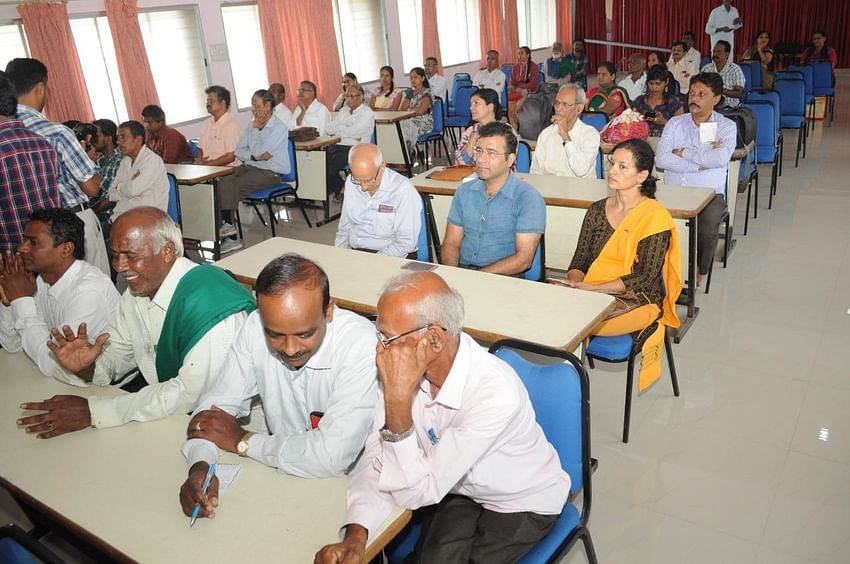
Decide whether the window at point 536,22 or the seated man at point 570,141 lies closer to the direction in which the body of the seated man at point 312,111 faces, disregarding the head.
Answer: the seated man

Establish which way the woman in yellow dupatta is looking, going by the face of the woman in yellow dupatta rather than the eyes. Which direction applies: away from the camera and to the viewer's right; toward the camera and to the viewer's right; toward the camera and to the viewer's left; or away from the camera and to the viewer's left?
toward the camera and to the viewer's left

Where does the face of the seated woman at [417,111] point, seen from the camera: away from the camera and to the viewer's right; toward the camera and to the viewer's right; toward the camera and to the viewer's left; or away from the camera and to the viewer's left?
toward the camera and to the viewer's left

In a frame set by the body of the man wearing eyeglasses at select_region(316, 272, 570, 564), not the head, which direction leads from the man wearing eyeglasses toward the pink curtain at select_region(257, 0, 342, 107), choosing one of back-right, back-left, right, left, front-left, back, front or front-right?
right

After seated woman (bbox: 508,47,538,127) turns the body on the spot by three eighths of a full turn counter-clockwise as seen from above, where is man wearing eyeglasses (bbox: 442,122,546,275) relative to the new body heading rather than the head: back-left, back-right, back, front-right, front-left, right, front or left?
right

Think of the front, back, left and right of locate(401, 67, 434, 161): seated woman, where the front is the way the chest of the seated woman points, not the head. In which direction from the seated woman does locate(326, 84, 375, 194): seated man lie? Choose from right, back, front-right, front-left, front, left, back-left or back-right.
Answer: front

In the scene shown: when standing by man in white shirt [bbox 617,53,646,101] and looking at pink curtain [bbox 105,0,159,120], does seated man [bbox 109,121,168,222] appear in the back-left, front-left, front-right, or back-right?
front-left

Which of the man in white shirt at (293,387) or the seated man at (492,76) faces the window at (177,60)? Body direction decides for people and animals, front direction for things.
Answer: the seated man

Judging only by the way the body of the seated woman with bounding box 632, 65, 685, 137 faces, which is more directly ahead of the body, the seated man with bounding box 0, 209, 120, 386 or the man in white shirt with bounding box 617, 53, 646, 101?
the seated man

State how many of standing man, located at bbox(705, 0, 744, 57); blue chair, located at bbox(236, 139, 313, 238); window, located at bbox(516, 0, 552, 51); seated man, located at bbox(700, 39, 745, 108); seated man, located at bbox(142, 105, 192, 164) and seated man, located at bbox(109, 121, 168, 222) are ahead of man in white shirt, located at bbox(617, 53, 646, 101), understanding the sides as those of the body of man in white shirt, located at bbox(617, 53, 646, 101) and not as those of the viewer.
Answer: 3

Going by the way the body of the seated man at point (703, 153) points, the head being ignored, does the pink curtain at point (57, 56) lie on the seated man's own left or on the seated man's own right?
on the seated man's own right

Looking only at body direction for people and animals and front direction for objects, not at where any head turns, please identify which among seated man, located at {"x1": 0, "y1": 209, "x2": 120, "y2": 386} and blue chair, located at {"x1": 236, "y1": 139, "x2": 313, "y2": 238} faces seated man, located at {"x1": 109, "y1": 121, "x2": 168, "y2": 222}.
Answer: the blue chair

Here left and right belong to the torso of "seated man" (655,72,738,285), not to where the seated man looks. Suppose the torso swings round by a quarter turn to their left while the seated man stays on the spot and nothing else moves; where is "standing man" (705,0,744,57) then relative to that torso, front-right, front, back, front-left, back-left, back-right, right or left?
back-left

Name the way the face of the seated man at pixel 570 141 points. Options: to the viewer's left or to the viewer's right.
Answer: to the viewer's left

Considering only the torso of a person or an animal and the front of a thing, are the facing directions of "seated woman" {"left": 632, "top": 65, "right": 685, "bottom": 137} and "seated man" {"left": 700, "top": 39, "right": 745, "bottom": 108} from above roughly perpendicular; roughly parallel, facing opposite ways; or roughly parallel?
roughly parallel

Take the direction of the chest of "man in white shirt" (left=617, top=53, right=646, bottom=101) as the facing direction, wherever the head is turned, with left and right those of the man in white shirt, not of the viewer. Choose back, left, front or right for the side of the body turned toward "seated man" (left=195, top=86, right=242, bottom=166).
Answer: front

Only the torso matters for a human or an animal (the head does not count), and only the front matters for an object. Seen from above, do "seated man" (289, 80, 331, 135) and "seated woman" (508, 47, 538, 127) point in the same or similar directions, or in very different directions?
same or similar directions

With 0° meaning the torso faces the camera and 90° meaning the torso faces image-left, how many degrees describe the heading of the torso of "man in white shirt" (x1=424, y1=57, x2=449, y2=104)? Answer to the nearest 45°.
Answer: approximately 45°
